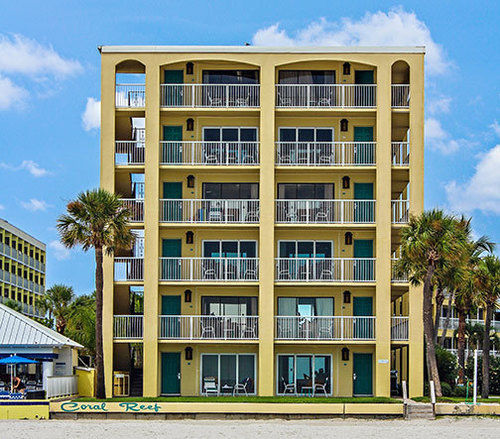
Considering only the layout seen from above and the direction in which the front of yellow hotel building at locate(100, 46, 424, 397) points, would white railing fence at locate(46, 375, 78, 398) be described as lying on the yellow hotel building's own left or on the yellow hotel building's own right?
on the yellow hotel building's own right

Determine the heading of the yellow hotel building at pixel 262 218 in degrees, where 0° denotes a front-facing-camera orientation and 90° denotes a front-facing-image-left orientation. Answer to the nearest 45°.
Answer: approximately 0°

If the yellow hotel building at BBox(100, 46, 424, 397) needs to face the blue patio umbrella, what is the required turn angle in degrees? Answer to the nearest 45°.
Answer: approximately 45° to its right
